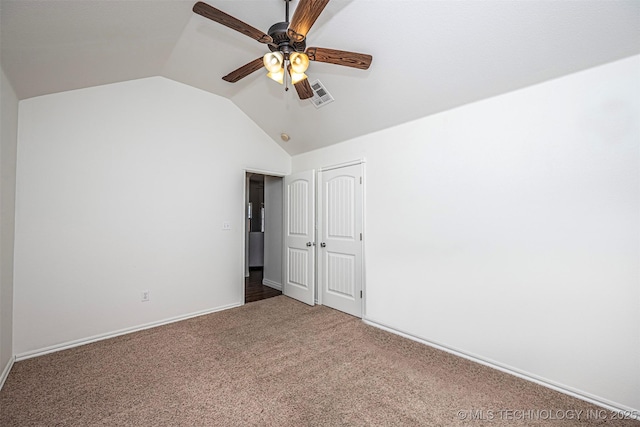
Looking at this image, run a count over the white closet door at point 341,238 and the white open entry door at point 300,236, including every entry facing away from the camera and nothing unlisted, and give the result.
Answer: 0

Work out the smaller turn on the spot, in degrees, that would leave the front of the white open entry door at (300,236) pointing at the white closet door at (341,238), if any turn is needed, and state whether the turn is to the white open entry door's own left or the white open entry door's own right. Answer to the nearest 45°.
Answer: approximately 90° to the white open entry door's own left

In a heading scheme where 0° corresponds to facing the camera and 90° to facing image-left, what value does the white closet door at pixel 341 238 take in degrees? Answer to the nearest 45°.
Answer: approximately 45°

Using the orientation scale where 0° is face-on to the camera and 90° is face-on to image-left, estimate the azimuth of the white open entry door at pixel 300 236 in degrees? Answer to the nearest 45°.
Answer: approximately 45°

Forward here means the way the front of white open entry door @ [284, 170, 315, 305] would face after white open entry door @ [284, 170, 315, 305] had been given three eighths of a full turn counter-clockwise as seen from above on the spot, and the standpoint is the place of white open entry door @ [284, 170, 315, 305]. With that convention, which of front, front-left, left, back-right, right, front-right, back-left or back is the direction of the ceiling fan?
right

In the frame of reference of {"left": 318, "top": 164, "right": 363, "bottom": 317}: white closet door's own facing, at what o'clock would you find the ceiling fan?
The ceiling fan is roughly at 11 o'clock from the white closet door.

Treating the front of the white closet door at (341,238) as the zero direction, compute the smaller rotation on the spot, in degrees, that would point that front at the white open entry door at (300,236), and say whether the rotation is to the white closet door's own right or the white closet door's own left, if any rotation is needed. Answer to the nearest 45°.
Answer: approximately 90° to the white closet door's own right
